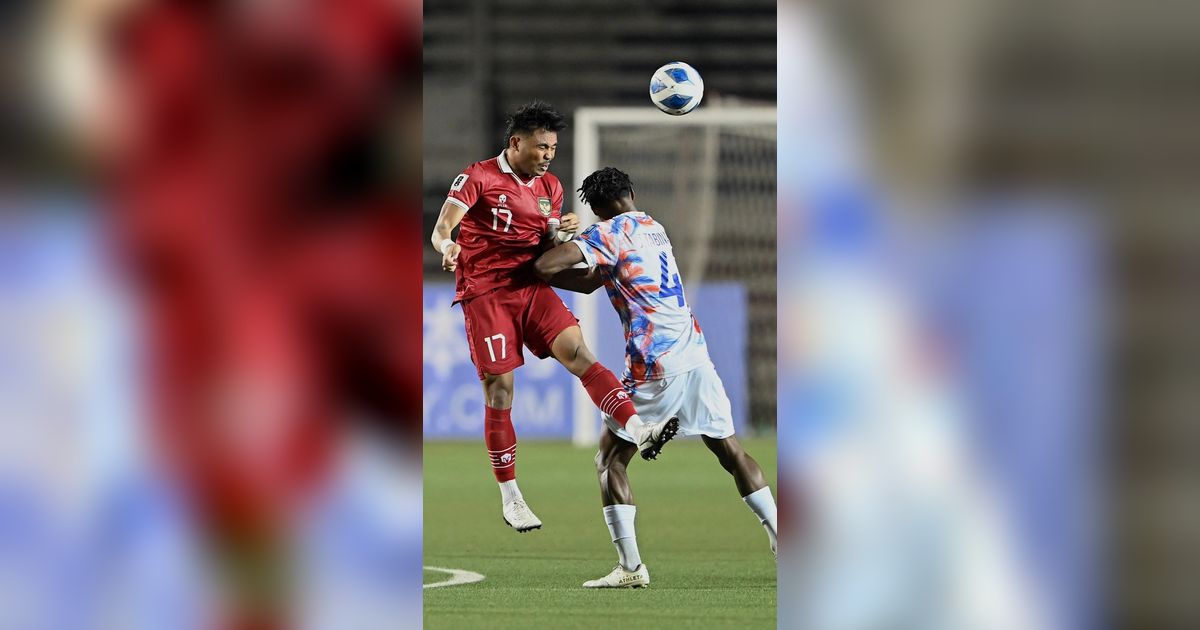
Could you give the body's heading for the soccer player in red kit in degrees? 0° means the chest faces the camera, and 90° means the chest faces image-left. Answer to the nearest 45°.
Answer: approximately 315°

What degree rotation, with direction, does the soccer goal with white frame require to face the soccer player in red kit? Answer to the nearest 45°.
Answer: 0° — it already faces them

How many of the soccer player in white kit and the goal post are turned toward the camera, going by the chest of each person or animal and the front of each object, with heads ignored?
1

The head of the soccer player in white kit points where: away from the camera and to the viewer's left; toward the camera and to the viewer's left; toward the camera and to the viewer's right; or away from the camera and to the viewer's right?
away from the camera and to the viewer's left

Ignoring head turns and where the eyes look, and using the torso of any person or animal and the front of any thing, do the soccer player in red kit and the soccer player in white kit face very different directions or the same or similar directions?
very different directions

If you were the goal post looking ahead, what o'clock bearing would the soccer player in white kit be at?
The soccer player in white kit is roughly at 12 o'clock from the goal post.

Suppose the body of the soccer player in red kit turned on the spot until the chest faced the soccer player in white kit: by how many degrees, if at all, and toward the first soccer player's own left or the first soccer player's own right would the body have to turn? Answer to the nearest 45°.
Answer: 0° — they already face them

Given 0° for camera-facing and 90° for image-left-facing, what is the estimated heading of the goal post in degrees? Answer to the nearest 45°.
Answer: approximately 0°

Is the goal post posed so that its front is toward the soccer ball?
yes
